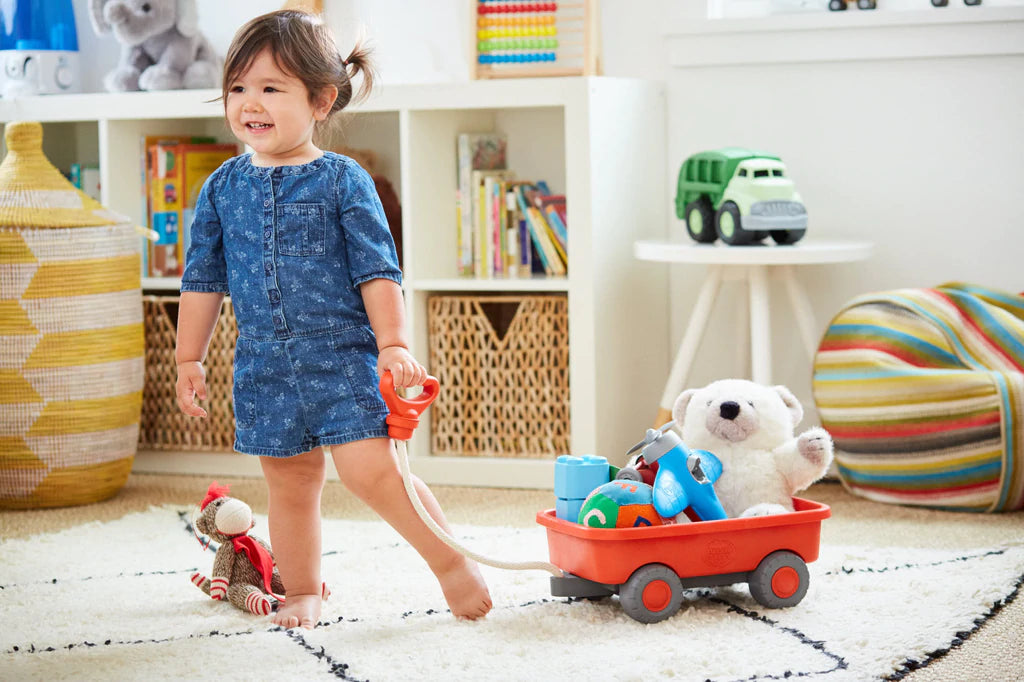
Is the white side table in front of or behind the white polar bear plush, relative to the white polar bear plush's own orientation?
behind

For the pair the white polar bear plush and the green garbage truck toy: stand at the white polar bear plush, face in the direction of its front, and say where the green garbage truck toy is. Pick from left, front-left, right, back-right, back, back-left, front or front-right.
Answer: back

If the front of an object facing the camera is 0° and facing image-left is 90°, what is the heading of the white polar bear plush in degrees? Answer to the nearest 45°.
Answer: approximately 0°

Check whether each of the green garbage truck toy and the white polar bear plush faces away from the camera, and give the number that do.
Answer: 0

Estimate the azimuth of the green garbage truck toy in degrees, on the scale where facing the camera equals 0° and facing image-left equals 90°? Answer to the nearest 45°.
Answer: approximately 315°

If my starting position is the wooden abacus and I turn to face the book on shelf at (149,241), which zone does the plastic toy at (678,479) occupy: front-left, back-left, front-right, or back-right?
back-left

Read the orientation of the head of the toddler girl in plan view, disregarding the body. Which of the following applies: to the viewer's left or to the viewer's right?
to the viewer's left

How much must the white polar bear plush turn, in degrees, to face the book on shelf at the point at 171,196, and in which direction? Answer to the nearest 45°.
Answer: approximately 135° to its right

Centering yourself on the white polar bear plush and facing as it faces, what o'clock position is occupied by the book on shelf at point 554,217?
The book on shelf is roughly at 5 o'clock from the white polar bear plush.

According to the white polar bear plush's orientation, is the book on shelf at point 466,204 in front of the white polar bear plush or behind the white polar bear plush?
behind

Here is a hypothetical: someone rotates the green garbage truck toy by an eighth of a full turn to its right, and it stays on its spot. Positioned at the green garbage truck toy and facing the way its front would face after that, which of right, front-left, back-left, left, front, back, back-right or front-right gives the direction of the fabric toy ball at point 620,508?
front
